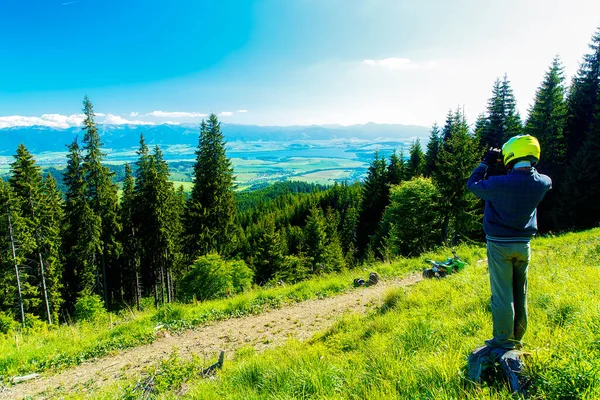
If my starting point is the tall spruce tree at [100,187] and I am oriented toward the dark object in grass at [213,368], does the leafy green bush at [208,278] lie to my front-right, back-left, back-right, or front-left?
front-left

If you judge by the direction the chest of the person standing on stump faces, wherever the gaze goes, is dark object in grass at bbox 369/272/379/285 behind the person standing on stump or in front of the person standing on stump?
in front

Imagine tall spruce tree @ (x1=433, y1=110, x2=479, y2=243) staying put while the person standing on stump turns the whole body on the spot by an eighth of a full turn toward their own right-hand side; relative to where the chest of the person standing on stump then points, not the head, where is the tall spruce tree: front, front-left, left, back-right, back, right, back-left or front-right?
front

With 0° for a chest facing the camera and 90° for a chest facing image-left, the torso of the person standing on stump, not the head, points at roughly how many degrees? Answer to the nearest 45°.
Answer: approximately 135°

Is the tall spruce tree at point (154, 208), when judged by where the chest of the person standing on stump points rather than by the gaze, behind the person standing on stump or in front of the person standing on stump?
in front

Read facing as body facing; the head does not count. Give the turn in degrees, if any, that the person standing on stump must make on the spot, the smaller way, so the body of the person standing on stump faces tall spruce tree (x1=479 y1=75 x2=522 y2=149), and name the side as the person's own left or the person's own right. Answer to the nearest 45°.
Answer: approximately 45° to the person's own right

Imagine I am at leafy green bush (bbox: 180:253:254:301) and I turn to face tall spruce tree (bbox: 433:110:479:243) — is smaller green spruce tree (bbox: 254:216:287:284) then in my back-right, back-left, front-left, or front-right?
front-left

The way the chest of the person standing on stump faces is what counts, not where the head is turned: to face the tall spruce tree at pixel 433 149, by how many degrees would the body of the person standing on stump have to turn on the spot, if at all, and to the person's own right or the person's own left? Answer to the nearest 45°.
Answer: approximately 45° to the person's own right

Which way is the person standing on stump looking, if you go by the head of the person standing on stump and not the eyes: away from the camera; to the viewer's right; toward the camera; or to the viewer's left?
away from the camera
